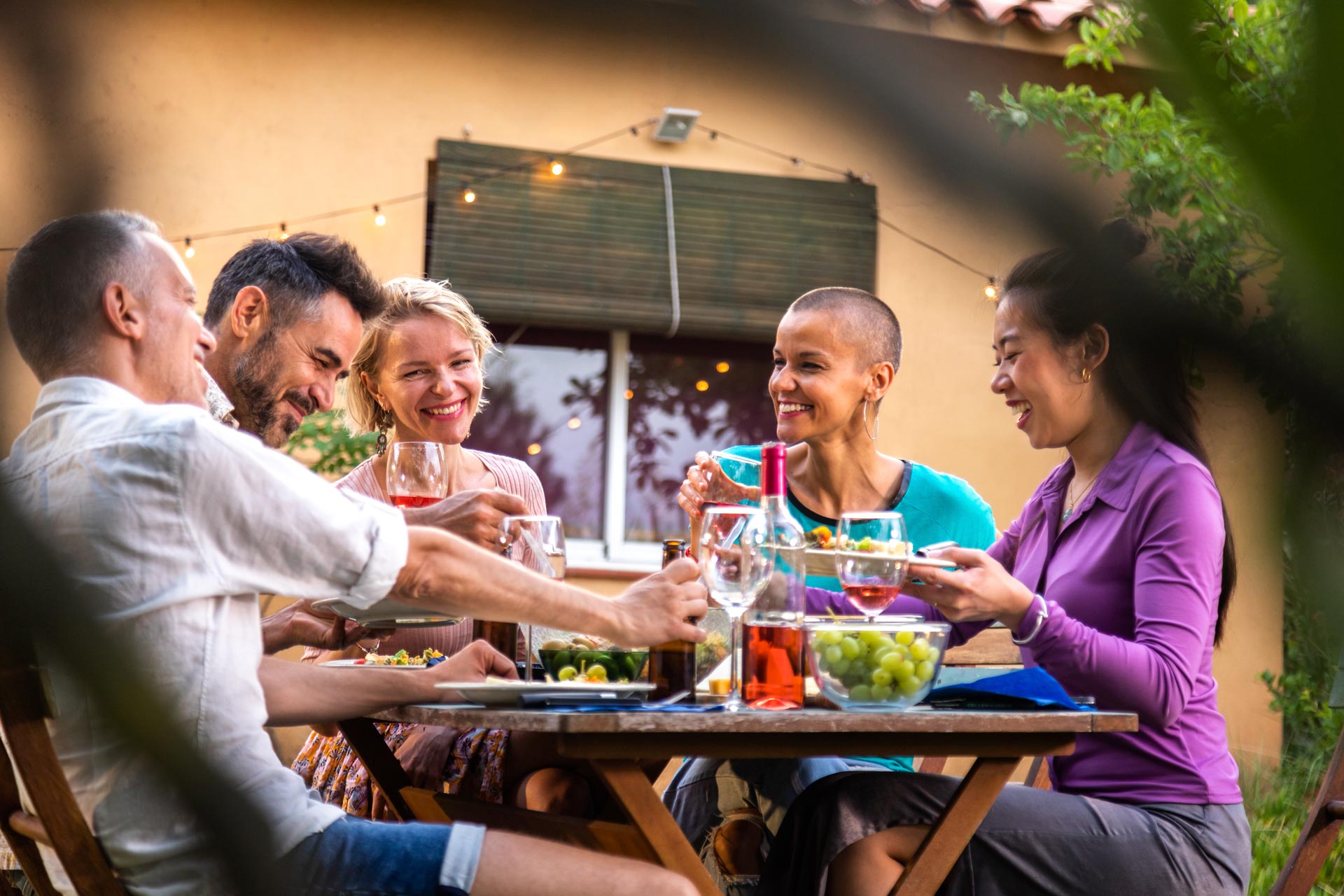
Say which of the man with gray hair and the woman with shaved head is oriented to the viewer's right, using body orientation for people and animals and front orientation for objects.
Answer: the man with gray hair

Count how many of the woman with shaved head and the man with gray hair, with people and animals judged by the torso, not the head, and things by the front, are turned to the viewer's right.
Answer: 1

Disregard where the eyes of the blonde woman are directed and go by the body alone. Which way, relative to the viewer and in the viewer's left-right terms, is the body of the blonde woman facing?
facing the viewer and to the right of the viewer

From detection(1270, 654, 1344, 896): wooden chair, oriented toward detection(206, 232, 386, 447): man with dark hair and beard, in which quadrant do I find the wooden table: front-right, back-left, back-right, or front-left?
front-left

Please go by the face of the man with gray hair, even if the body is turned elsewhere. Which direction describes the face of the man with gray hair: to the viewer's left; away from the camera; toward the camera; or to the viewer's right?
to the viewer's right

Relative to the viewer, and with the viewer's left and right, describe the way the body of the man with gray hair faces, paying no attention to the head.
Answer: facing to the right of the viewer

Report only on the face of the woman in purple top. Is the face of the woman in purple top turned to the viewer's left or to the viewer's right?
to the viewer's left

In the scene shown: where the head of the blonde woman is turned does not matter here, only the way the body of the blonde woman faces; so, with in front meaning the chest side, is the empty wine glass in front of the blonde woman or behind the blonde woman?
in front

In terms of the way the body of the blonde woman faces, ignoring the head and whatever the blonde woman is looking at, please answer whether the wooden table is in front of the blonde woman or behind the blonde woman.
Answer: in front

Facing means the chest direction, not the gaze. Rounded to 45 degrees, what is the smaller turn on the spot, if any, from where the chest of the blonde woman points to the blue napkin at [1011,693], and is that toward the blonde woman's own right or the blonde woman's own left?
0° — they already face it

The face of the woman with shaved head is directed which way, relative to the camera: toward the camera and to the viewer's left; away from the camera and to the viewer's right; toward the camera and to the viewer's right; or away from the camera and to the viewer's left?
toward the camera and to the viewer's left

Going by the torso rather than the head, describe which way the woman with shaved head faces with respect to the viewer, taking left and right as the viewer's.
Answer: facing the viewer and to the left of the viewer

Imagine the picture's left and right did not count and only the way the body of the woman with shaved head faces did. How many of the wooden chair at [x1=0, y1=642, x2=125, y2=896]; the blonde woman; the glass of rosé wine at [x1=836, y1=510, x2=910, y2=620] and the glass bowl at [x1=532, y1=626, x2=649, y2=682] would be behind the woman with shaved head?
0

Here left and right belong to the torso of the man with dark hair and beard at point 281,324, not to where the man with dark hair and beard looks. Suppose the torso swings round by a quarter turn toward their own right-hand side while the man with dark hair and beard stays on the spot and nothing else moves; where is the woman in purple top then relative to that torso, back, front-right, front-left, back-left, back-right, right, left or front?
left

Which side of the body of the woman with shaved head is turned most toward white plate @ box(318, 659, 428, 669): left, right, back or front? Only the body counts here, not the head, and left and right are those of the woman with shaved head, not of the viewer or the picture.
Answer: front

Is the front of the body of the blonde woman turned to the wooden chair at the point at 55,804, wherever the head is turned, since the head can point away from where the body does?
no
